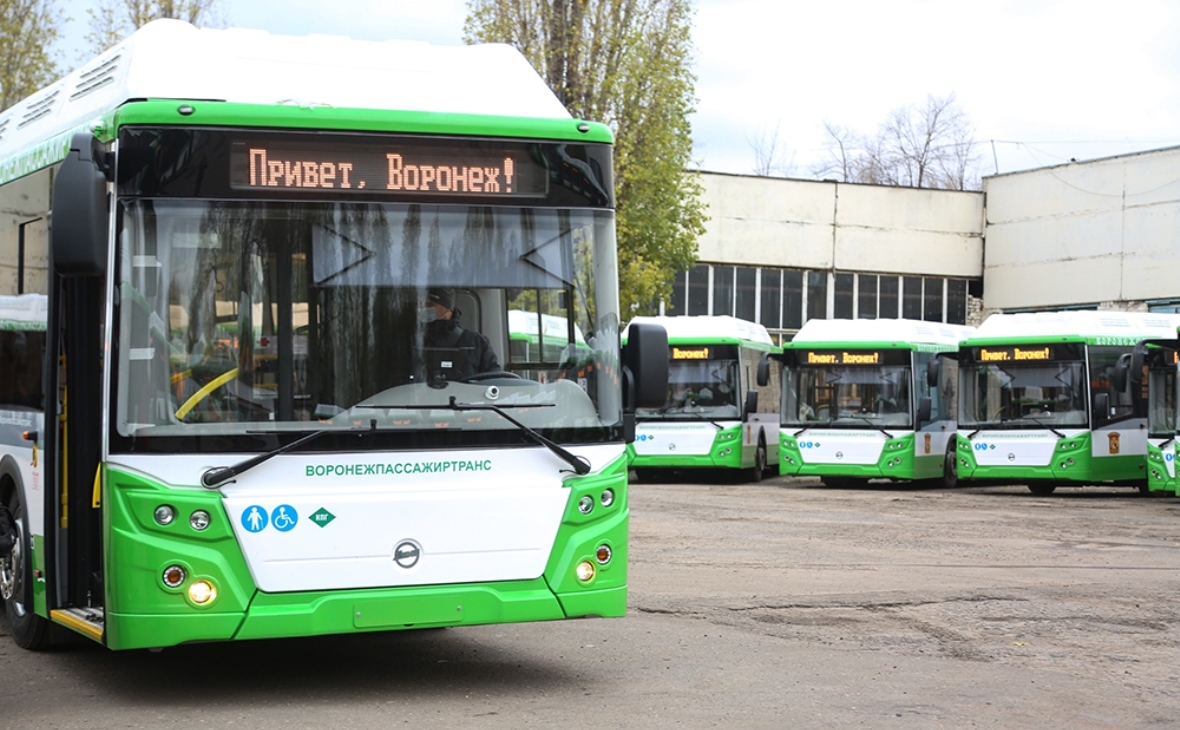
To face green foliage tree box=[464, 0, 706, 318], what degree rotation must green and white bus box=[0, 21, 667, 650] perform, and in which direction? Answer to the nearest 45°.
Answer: approximately 180°

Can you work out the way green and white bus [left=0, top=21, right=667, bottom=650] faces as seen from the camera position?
facing the viewer

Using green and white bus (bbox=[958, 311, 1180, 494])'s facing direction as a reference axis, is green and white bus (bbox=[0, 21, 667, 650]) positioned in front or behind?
in front

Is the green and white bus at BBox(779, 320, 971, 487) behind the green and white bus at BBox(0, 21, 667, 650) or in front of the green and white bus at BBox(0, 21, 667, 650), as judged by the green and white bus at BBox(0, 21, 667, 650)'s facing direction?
behind

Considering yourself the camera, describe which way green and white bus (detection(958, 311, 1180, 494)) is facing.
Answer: facing the viewer and to the left of the viewer

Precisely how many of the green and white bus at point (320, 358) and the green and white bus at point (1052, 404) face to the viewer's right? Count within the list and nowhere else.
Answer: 0

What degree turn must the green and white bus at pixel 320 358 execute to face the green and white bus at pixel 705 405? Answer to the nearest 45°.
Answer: approximately 180°

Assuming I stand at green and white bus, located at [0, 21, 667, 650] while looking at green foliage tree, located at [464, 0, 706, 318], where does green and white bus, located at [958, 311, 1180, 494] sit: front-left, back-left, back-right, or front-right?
front-right
